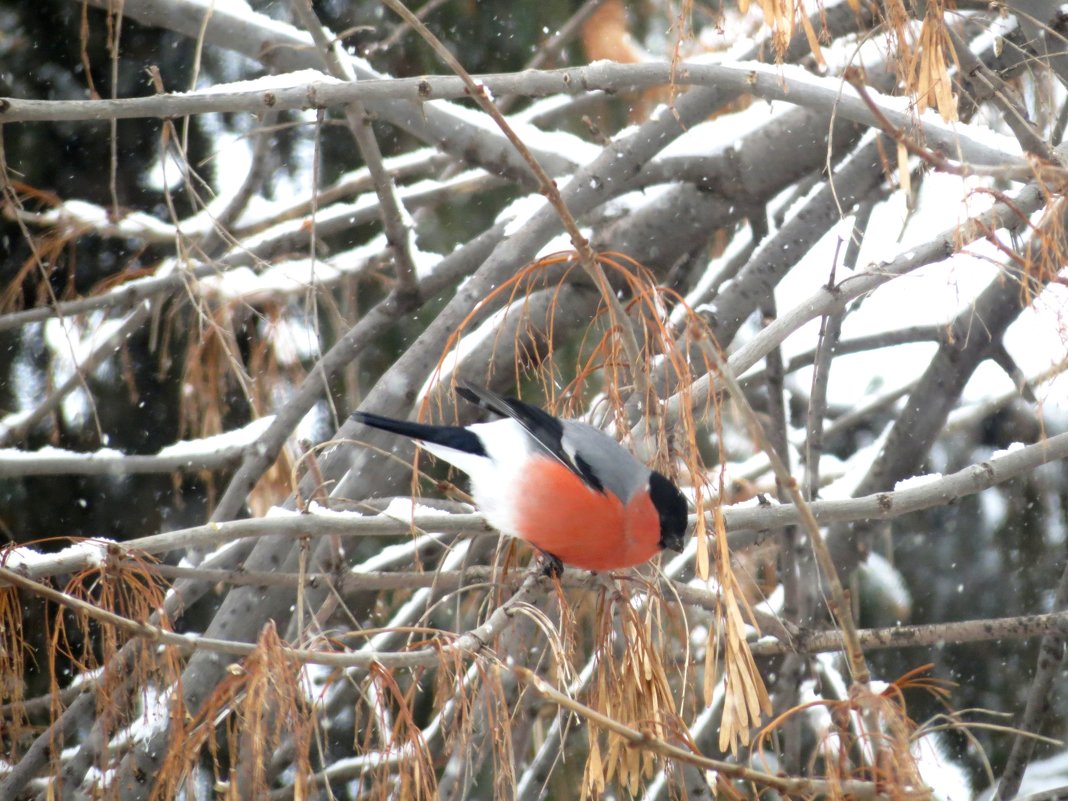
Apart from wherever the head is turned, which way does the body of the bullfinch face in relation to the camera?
to the viewer's right
